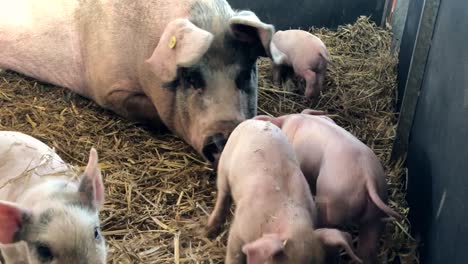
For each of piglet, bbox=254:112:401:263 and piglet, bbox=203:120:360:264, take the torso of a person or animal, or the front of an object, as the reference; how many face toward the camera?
1

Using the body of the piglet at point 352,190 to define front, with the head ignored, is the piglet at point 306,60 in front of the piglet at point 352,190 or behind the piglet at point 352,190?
in front

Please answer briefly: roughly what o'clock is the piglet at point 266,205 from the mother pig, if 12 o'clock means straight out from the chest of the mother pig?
The piglet is roughly at 1 o'clock from the mother pig.

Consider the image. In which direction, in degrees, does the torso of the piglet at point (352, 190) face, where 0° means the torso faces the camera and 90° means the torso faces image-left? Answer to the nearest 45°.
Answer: approximately 135°

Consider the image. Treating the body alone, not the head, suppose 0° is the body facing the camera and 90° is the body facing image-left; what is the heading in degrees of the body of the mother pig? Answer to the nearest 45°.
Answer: approximately 315°

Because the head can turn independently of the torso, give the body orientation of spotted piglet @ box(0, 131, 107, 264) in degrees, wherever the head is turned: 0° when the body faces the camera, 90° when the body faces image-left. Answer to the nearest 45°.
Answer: approximately 315°

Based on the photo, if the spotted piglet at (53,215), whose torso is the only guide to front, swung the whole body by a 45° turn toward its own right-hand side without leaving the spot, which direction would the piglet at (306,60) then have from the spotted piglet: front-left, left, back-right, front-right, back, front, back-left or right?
back-left

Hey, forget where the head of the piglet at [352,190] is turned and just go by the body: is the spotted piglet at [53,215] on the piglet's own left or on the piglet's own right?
on the piglet's own left
